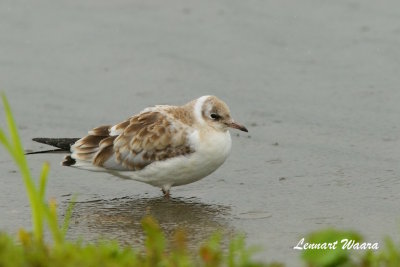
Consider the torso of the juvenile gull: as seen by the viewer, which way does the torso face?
to the viewer's right
